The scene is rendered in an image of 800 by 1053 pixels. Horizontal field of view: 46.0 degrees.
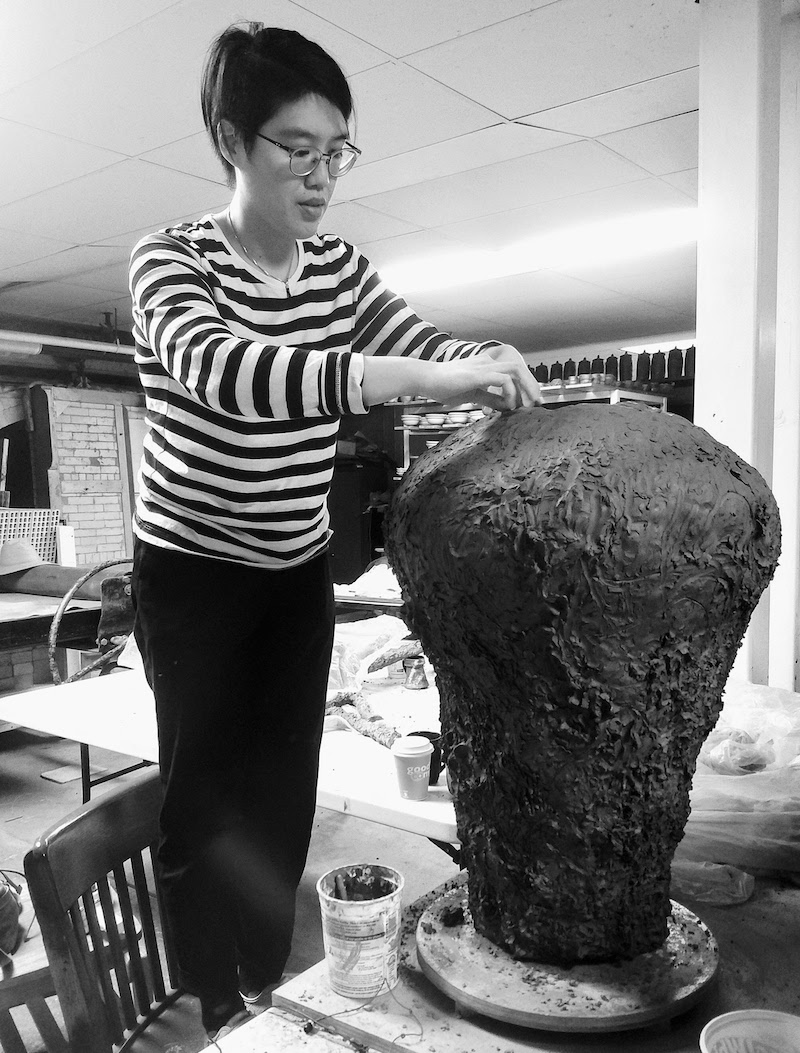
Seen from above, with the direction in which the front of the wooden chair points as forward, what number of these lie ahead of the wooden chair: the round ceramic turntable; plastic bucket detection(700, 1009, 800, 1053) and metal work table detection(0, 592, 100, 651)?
2

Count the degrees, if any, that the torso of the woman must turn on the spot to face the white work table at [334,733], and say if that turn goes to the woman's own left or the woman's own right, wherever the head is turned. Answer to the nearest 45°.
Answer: approximately 135° to the woman's own left

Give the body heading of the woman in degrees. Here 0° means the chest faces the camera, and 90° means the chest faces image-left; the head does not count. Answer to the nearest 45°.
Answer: approximately 315°

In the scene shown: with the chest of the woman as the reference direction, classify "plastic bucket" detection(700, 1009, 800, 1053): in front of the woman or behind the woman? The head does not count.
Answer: in front

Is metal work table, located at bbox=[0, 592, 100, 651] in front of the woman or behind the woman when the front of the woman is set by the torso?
behind
